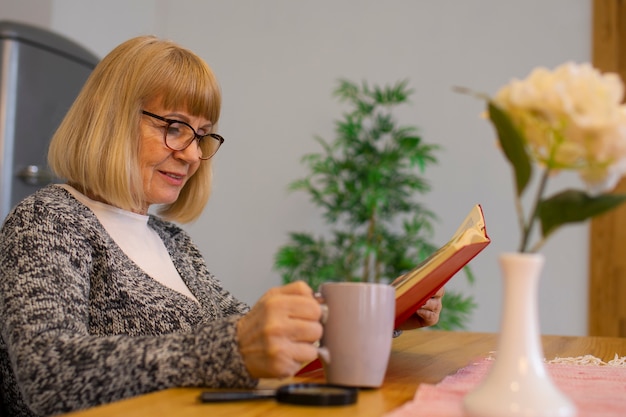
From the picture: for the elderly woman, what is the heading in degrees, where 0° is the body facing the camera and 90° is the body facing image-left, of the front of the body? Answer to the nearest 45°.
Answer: approximately 315°

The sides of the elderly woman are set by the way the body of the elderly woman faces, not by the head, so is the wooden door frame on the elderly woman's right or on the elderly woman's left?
on the elderly woman's left

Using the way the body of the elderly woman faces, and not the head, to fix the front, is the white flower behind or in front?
in front

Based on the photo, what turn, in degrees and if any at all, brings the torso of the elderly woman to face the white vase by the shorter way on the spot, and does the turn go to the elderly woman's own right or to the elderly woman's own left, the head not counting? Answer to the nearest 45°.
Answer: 0° — they already face it

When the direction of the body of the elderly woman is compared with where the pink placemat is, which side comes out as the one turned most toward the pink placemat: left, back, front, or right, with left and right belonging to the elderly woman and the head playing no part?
front

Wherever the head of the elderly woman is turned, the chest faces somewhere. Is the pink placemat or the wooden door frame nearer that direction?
the pink placemat

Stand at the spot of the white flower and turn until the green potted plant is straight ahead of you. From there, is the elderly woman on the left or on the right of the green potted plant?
left

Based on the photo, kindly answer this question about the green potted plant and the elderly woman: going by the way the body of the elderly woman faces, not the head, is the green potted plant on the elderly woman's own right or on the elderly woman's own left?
on the elderly woman's own left

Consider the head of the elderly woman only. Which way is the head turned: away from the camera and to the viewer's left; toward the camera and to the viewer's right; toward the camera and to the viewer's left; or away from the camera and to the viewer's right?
toward the camera and to the viewer's right
